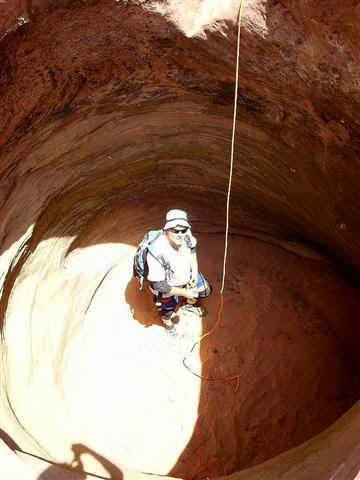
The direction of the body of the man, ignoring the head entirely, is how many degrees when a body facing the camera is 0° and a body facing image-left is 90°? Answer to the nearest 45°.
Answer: approximately 315°
